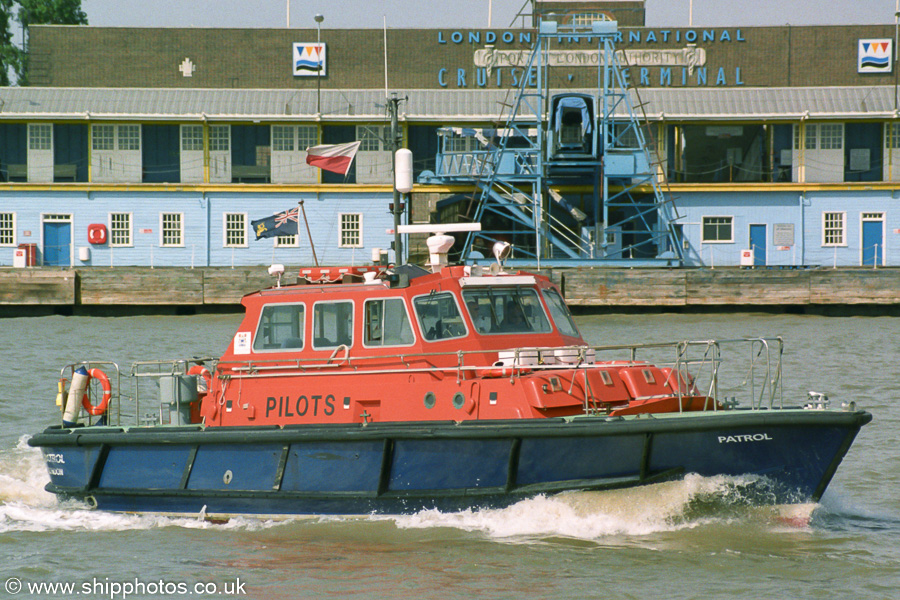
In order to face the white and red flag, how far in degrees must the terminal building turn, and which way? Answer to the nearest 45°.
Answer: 0° — it already faces it

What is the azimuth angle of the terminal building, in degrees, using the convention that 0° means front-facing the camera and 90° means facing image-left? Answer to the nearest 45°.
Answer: approximately 0°

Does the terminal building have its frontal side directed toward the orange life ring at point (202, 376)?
yes

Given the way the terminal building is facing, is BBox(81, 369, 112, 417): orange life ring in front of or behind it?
in front

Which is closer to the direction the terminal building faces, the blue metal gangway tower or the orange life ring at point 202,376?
the orange life ring

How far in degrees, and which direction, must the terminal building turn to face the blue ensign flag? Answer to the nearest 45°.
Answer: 0° — it already faces it

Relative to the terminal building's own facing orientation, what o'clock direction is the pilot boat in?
The pilot boat is roughly at 12 o'clock from the terminal building.

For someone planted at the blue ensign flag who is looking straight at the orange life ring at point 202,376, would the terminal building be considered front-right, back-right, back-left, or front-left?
back-right

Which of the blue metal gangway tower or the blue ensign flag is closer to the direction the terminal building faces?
the blue ensign flag
